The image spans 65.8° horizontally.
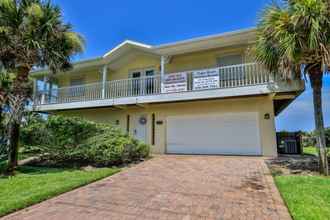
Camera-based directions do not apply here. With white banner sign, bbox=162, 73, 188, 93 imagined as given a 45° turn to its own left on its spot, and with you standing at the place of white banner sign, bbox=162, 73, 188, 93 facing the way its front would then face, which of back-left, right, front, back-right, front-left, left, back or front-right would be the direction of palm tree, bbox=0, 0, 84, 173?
right

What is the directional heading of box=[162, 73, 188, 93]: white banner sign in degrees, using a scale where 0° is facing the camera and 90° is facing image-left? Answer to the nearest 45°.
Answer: approximately 0°

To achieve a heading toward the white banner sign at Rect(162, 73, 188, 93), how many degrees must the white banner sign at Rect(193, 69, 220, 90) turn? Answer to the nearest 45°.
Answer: approximately 90° to its right

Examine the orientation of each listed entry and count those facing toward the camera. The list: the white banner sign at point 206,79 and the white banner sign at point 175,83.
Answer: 2

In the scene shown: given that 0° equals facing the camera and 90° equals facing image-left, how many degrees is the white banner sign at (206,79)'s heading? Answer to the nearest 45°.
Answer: approximately 0°

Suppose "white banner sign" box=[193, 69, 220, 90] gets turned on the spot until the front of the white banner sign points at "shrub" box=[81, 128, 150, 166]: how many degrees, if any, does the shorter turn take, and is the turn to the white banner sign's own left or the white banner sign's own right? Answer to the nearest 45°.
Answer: approximately 45° to the white banner sign's own right

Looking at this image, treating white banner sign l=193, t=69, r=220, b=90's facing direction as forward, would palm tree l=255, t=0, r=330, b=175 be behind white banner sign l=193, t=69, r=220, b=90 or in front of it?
in front

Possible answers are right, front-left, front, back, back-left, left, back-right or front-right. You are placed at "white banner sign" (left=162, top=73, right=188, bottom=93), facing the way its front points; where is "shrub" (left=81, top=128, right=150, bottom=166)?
front-right

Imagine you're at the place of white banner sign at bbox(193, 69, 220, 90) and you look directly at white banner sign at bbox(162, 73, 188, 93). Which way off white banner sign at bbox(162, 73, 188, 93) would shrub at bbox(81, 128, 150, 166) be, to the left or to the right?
left

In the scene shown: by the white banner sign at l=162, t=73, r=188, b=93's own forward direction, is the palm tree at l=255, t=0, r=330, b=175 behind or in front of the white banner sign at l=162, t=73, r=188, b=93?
in front

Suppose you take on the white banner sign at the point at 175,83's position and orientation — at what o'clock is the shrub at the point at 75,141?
The shrub is roughly at 2 o'clock from the white banner sign.

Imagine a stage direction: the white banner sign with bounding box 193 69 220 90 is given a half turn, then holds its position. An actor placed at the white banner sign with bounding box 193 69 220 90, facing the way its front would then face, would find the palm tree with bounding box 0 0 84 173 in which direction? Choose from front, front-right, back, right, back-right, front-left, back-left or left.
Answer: back-left
